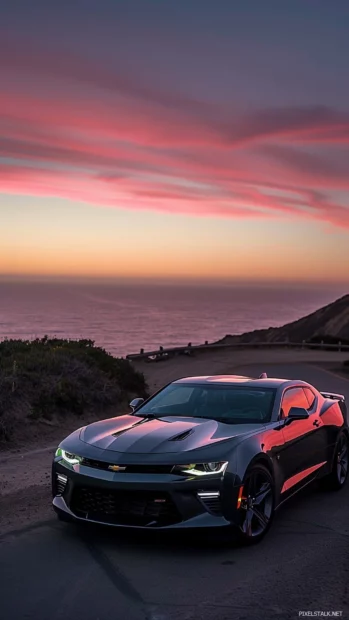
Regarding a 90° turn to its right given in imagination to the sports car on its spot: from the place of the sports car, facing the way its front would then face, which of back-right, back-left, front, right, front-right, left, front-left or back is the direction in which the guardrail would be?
front-right

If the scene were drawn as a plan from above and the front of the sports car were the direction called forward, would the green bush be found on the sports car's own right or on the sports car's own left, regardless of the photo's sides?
on the sports car's own right

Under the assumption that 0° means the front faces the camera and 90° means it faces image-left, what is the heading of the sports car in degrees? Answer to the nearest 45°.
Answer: approximately 45°
